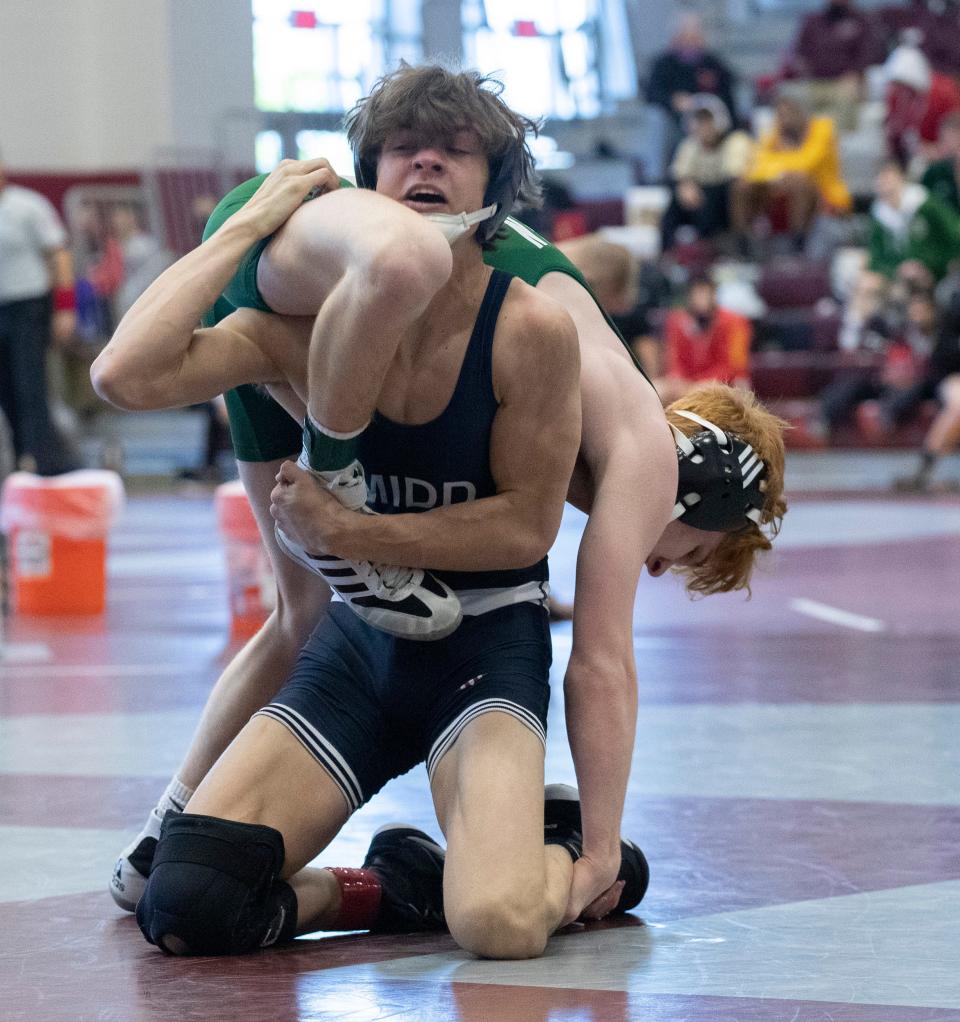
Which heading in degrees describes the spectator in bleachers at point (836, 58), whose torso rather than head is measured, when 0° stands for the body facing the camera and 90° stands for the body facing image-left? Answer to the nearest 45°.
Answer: approximately 0°

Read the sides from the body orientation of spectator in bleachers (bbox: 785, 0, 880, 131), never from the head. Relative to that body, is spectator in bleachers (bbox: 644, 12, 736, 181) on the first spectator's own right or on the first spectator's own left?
on the first spectator's own right

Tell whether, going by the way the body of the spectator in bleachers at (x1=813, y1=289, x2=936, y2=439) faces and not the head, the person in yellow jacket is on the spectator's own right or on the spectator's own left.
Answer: on the spectator's own right

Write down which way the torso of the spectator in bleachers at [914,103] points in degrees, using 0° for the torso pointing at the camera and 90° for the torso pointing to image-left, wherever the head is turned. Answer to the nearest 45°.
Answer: approximately 45°

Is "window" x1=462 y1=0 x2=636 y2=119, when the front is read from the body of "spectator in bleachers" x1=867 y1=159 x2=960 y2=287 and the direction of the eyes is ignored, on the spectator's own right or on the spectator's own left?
on the spectator's own right

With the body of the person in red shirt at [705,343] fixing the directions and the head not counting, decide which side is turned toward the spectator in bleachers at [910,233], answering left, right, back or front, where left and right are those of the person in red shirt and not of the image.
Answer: left

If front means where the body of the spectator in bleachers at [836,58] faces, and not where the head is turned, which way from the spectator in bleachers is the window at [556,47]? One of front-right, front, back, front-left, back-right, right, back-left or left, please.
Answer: back-right
